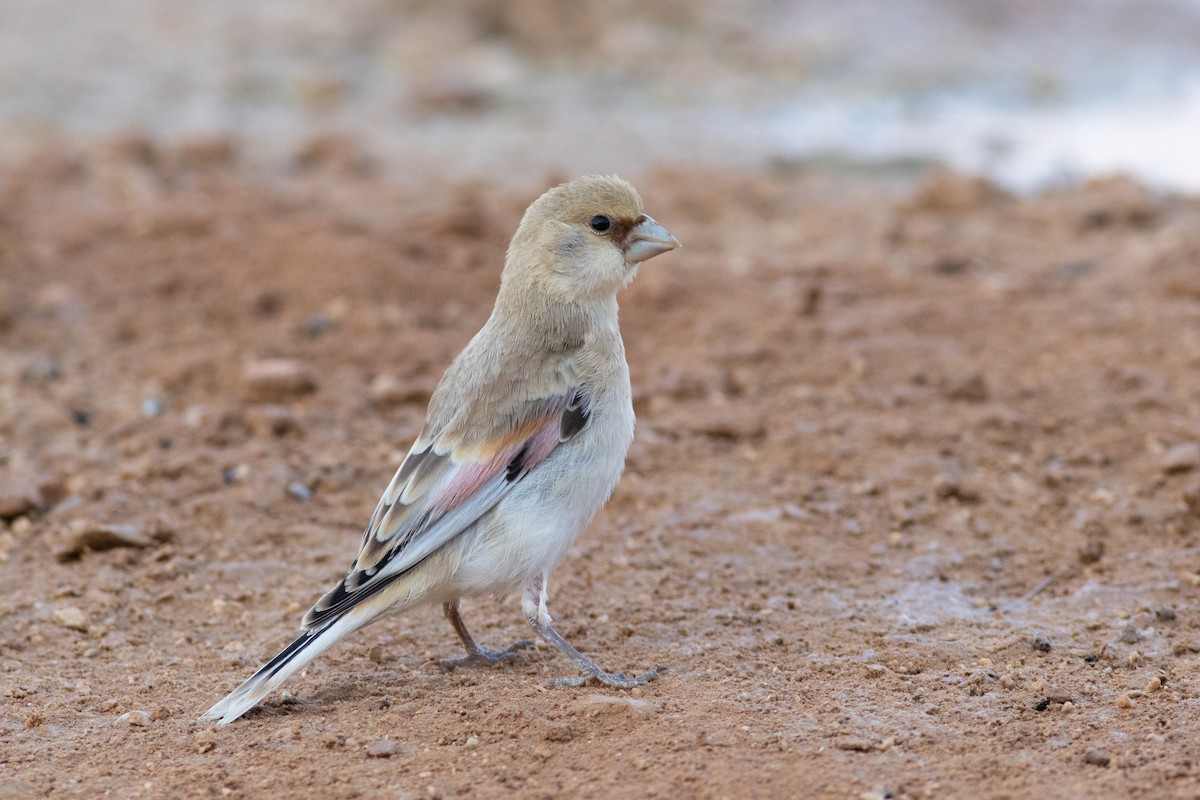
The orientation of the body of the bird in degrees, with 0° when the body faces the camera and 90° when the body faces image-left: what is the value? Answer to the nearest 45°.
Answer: approximately 270°

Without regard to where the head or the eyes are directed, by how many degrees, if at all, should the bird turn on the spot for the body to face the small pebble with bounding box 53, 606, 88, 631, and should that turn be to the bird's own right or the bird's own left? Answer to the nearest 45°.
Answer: approximately 180°

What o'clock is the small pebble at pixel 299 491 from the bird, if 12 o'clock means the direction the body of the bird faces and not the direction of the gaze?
The small pebble is roughly at 8 o'clock from the bird.

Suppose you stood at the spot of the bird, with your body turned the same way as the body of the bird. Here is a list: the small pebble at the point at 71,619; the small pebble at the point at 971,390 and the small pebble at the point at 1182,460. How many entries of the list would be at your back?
1

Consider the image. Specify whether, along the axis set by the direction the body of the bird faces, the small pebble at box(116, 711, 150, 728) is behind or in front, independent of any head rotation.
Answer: behind

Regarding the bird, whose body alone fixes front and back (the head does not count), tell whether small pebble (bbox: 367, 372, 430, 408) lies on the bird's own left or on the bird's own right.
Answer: on the bird's own left

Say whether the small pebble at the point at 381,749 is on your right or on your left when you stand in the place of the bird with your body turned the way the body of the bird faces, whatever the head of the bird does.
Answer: on your right

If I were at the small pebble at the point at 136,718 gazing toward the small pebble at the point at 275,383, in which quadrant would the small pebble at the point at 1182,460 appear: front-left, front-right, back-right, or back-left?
front-right
